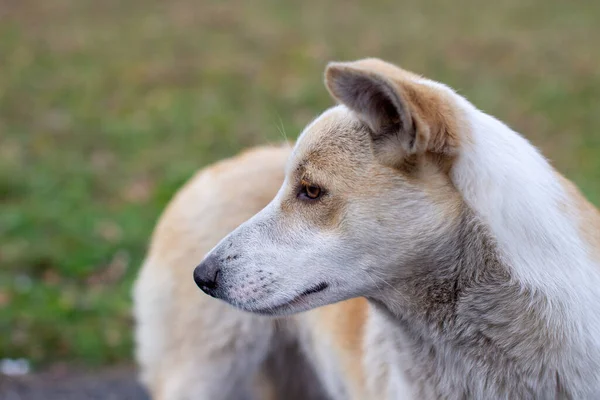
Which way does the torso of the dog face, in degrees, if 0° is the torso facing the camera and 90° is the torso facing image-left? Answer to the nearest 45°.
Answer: approximately 315°
